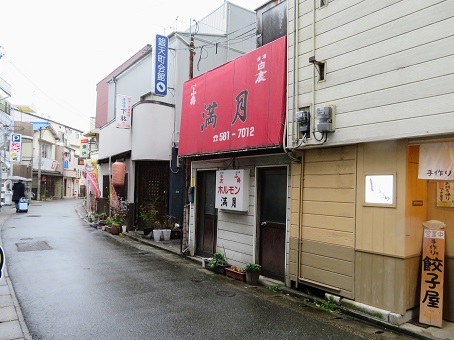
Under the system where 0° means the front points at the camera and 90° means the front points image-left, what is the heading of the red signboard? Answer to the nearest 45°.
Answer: approximately 45°

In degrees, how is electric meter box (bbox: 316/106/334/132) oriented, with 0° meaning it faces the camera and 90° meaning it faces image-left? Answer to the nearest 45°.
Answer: approximately 45°

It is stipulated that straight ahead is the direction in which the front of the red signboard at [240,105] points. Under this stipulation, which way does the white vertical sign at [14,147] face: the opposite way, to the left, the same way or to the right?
to the left

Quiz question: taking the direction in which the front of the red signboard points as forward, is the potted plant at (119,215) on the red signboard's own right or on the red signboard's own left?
on the red signboard's own right

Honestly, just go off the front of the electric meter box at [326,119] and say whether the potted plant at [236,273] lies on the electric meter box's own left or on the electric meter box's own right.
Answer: on the electric meter box's own right

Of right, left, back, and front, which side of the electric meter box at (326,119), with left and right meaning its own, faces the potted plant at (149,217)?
right

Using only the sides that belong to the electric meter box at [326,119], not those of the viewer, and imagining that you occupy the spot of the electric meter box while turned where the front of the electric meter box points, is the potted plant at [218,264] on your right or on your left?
on your right
